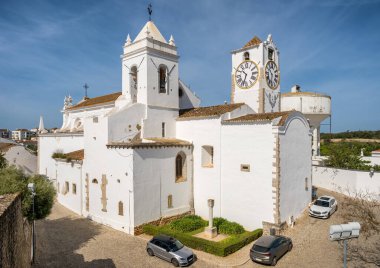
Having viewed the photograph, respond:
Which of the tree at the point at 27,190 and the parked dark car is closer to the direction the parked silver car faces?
the parked dark car

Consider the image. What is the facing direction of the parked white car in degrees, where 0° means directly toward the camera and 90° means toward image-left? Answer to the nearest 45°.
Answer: approximately 45°

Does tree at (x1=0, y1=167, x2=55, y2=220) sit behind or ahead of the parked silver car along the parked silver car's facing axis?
behind

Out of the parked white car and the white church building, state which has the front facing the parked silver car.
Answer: the parked white car

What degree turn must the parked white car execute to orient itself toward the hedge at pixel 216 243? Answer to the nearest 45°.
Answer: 0° — it already faces it

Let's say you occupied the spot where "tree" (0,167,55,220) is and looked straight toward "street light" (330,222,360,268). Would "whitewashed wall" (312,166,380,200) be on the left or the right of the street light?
left
